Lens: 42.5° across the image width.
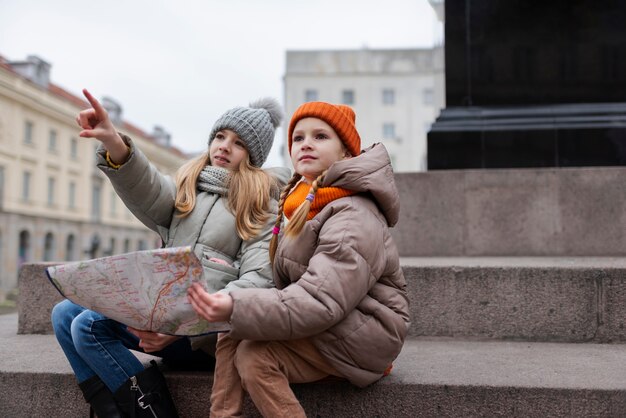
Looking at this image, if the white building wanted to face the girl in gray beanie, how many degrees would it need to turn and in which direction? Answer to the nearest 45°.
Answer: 0° — it already faces them

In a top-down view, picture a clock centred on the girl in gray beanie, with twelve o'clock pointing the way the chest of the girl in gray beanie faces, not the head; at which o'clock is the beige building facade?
The beige building facade is roughly at 4 o'clock from the girl in gray beanie.

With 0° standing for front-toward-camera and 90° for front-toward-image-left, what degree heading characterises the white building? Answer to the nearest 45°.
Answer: approximately 0°

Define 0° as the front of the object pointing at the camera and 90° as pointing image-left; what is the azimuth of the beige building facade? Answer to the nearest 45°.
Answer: approximately 315°

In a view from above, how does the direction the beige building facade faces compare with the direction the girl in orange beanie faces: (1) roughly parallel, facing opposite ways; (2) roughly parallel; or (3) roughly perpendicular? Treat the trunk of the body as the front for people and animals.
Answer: roughly perpendicular

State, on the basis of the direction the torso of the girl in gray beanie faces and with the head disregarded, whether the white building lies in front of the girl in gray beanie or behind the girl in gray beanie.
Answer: behind

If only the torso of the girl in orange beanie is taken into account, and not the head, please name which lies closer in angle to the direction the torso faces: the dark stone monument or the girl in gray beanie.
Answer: the girl in gray beanie

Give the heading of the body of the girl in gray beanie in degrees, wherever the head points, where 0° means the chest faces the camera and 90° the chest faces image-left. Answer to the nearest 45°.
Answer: approximately 45°

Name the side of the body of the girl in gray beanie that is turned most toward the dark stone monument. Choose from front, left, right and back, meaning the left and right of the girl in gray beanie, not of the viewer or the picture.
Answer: back
